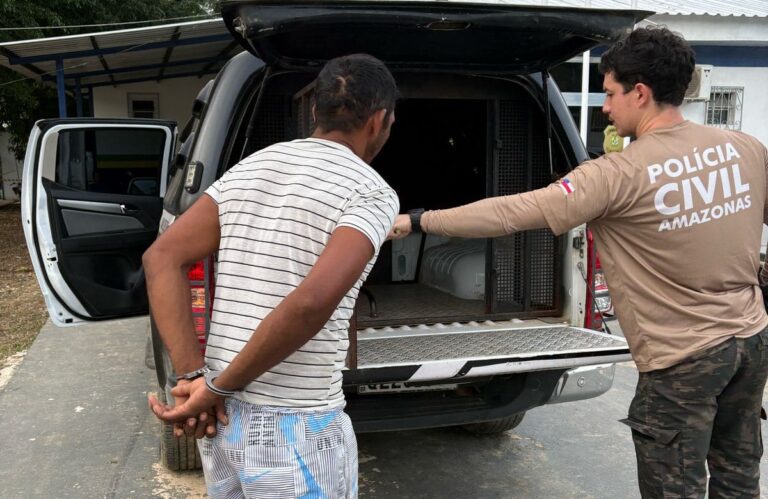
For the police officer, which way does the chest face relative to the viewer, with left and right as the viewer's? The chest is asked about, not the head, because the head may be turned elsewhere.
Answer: facing away from the viewer and to the left of the viewer

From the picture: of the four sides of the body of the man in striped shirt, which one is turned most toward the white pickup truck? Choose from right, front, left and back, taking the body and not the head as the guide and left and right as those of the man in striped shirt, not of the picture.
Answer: front

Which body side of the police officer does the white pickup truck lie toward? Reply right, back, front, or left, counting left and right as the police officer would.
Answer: front

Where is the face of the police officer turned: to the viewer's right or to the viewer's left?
to the viewer's left

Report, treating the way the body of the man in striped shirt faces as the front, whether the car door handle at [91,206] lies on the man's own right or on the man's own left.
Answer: on the man's own left

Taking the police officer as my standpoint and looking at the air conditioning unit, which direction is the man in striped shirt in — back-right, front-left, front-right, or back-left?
back-left

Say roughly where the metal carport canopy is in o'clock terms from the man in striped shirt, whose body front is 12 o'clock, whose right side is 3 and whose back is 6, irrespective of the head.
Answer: The metal carport canopy is roughly at 10 o'clock from the man in striped shirt.

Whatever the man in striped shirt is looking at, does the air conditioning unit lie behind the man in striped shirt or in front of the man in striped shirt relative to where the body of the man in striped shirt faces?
in front

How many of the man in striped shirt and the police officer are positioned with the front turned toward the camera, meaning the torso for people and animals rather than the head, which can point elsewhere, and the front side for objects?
0

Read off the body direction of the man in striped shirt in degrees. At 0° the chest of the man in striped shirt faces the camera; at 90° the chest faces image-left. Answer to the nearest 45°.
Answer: approximately 225°

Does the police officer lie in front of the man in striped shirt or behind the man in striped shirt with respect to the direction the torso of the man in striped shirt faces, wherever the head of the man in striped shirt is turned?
in front

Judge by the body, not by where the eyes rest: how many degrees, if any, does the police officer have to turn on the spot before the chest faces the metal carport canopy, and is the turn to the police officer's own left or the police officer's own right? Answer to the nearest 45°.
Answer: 0° — they already face it
